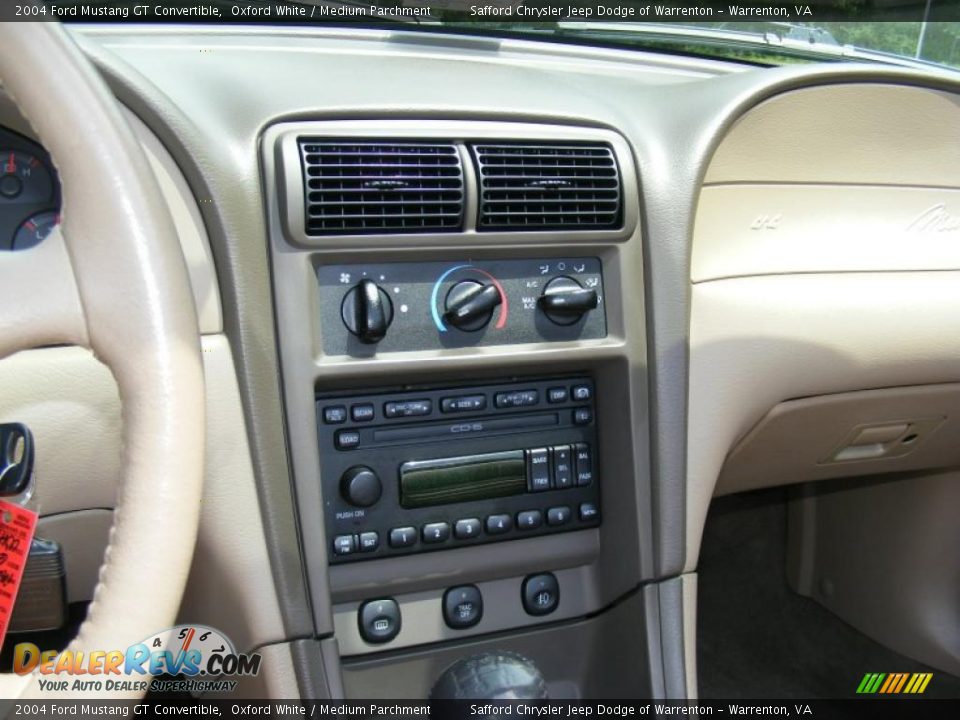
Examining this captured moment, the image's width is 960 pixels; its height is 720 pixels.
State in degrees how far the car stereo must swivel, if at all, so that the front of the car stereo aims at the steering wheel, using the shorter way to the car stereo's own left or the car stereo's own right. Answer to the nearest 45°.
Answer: approximately 45° to the car stereo's own right

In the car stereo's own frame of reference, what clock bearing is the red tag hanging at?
The red tag hanging is roughly at 3 o'clock from the car stereo.

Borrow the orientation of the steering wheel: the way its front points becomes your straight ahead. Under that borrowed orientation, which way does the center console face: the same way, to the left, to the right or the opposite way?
the same way

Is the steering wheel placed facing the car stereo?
no

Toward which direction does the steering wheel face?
toward the camera

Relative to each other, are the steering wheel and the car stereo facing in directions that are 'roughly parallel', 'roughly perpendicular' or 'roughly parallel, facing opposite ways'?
roughly parallel

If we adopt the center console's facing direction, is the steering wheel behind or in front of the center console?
in front

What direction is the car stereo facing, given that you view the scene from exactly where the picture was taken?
facing the viewer

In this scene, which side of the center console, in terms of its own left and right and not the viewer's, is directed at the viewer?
front

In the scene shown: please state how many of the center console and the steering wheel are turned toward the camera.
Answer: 2

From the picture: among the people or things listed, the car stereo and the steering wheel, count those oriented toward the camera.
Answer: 2
